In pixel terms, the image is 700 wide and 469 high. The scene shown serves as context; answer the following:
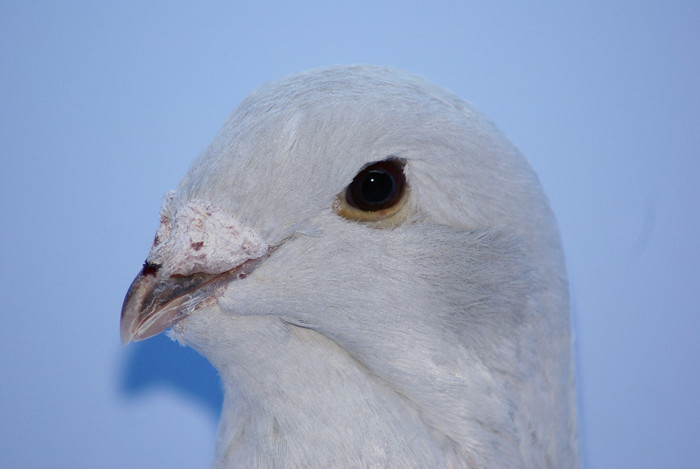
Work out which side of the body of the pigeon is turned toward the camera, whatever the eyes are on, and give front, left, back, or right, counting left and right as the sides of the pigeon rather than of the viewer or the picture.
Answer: left
